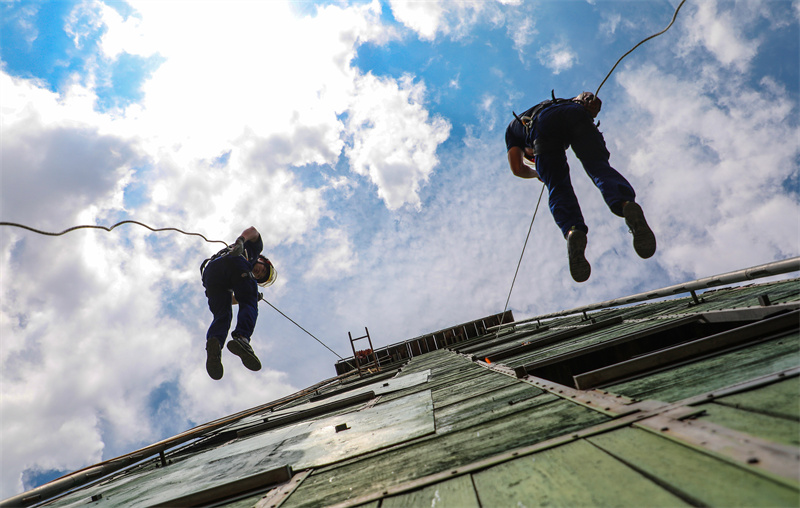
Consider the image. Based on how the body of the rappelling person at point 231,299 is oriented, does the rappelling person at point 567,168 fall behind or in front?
in front

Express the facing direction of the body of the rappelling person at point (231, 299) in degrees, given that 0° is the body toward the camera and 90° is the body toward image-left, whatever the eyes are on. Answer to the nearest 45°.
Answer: approximately 315°

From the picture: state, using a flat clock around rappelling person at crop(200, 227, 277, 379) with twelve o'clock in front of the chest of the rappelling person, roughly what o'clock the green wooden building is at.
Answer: The green wooden building is roughly at 1 o'clock from the rappelling person.
